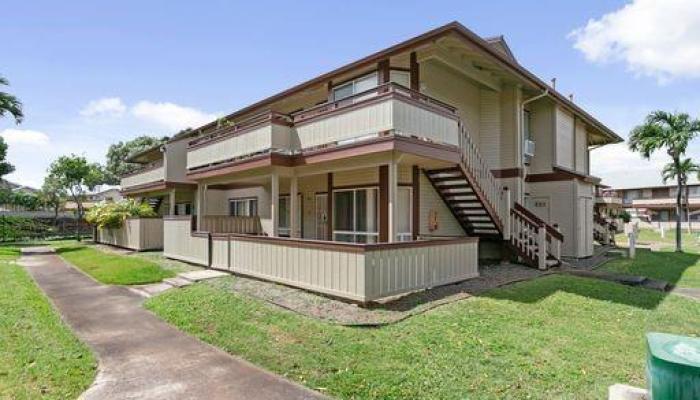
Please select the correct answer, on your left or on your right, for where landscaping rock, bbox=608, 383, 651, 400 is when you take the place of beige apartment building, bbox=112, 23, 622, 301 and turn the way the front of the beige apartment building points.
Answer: on your left

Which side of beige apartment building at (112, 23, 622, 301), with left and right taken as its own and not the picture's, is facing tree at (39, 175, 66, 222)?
right

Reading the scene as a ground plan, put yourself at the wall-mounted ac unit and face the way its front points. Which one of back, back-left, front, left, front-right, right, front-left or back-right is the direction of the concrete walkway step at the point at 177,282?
right

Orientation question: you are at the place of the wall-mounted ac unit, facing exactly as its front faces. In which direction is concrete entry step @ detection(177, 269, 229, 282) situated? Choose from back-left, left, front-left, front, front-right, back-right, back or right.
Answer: right

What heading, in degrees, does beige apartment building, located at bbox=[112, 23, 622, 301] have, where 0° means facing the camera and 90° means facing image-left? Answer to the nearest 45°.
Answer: approximately 45°

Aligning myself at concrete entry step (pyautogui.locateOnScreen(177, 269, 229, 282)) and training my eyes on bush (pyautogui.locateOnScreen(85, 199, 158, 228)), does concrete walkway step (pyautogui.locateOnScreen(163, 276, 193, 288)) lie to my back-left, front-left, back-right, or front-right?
back-left

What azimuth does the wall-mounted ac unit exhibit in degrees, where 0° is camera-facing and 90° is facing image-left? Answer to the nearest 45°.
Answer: approximately 315°

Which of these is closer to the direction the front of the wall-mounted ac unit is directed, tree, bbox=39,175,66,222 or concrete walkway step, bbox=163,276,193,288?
the concrete walkway step

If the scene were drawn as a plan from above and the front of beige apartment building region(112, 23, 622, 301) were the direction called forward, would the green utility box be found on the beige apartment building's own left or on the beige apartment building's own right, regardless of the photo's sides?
on the beige apartment building's own left

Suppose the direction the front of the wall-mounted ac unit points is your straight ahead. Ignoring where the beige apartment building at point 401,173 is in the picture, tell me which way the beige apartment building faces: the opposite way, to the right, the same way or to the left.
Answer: to the right

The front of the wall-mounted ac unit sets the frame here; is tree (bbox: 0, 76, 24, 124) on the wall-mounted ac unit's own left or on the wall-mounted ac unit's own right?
on the wall-mounted ac unit's own right
